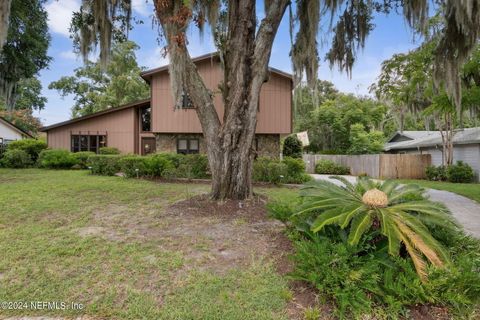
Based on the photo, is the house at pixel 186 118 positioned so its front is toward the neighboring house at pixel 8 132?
no

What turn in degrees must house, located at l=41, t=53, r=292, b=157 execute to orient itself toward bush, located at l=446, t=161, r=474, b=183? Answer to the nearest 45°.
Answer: approximately 90° to its left

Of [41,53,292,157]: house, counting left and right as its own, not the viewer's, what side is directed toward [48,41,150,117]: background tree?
back

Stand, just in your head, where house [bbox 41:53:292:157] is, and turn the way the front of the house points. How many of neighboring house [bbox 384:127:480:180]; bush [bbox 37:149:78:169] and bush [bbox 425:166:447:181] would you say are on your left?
2

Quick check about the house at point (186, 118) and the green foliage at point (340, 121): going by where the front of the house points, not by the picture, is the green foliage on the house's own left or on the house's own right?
on the house's own left

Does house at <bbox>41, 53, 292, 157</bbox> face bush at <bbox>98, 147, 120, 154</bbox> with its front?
no

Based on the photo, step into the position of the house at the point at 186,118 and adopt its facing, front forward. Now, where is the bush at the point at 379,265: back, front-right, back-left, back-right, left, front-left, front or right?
front

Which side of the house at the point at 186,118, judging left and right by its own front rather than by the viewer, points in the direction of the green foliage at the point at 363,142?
left

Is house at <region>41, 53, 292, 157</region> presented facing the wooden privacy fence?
no

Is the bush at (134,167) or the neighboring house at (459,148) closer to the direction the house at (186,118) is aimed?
the bush

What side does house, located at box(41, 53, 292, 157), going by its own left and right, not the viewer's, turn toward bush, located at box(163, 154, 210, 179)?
front

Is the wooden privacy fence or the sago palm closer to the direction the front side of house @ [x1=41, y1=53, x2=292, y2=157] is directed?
the sago palm

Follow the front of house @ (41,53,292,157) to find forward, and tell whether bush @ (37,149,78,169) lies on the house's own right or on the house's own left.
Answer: on the house's own right

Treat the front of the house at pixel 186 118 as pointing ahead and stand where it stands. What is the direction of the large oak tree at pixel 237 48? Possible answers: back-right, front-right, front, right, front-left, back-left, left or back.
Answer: front

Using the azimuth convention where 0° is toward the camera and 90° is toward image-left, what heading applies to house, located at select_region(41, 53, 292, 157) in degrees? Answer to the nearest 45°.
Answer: approximately 0°

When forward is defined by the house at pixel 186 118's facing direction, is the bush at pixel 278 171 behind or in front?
in front

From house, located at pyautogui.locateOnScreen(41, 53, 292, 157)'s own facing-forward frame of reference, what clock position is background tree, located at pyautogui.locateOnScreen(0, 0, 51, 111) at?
The background tree is roughly at 4 o'clock from the house.

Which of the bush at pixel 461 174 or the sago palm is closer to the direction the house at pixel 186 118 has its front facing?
the sago palm
